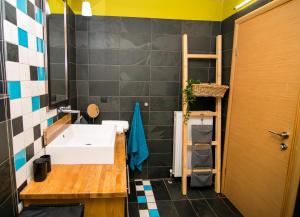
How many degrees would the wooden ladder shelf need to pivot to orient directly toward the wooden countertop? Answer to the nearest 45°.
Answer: approximately 45° to its right

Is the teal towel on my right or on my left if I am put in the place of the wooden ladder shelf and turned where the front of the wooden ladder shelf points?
on my right

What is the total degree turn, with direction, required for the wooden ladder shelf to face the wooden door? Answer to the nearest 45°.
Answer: approximately 45° to its left

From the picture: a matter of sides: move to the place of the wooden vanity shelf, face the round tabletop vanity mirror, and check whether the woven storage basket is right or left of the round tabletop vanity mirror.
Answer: right

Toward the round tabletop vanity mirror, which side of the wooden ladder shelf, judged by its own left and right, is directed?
right

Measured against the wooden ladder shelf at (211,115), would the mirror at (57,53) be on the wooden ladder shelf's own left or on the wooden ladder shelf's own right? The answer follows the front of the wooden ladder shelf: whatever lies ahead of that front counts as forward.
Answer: on the wooden ladder shelf's own right

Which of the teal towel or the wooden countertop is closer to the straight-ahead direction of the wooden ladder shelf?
the wooden countertop

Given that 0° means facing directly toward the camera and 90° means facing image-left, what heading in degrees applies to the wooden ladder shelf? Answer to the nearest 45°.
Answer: approximately 0°
